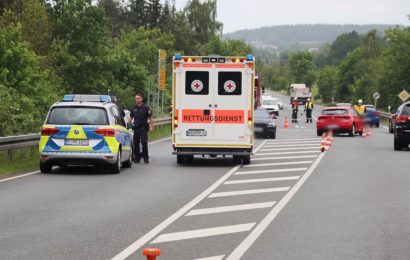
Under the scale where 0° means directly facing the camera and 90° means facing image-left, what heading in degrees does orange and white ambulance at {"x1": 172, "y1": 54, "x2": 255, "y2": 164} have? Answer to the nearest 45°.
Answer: approximately 180°

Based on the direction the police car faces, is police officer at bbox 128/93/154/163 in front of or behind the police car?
in front

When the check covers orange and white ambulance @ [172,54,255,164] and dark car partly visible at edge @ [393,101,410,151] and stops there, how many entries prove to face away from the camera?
2

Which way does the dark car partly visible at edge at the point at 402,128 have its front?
away from the camera

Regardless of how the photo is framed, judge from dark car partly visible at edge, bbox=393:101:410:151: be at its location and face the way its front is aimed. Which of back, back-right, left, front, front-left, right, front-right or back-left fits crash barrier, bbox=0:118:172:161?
back-left

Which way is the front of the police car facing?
away from the camera

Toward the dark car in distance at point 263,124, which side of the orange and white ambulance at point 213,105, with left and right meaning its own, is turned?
front
